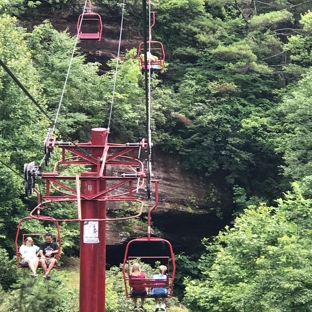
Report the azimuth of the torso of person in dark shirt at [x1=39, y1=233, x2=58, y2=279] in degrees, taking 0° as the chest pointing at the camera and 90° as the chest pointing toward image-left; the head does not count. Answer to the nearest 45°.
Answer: approximately 0°
